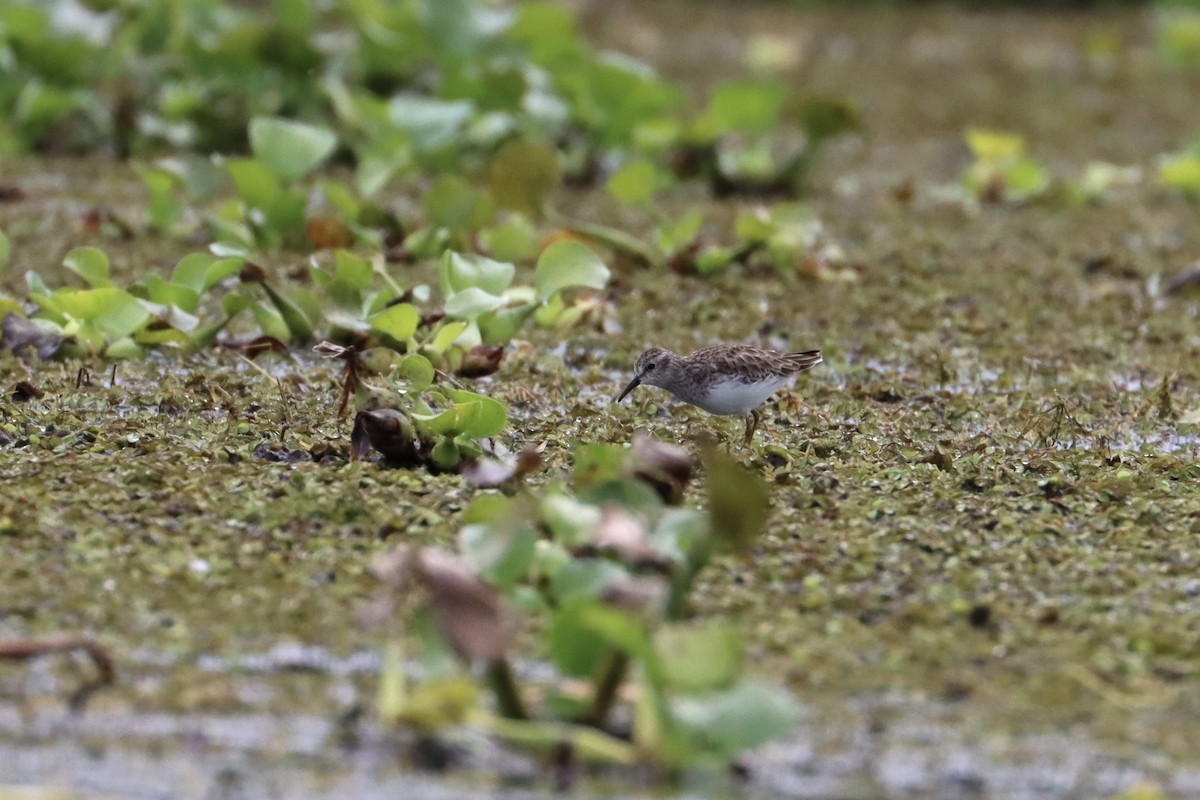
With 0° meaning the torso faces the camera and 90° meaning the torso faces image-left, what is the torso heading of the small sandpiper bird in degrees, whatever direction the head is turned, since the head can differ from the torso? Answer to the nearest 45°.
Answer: approximately 90°

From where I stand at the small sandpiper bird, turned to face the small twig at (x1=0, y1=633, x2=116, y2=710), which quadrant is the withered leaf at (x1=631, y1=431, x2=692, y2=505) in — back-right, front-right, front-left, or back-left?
front-left

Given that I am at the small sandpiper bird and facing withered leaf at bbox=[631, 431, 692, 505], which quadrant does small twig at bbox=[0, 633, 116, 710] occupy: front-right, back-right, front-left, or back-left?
front-right

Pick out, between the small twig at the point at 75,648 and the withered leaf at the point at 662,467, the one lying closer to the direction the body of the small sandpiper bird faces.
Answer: the small twig

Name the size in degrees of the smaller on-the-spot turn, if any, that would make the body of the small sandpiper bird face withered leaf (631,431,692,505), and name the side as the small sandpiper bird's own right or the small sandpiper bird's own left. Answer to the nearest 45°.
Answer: approximately 90° to the small sandpiper bird's own left

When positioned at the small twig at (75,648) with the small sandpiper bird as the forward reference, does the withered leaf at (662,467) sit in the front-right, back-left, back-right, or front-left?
front-right

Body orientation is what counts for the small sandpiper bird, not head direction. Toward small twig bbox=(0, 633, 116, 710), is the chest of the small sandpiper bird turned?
no

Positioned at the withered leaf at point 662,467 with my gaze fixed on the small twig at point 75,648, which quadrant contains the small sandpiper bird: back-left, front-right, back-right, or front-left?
back-right
